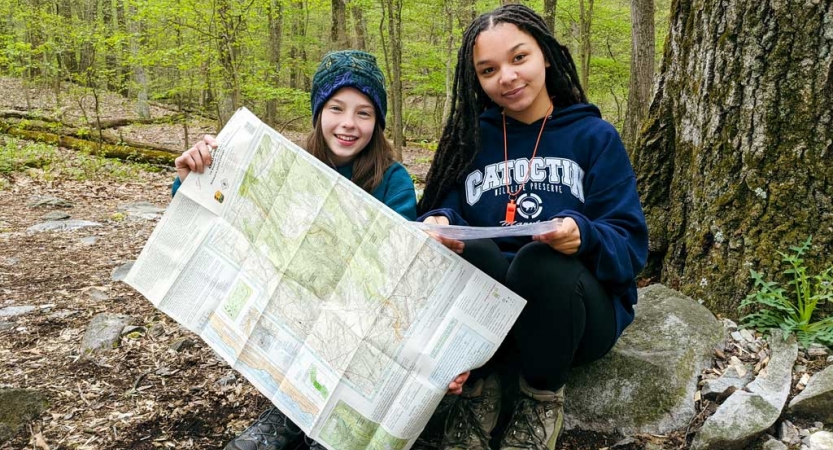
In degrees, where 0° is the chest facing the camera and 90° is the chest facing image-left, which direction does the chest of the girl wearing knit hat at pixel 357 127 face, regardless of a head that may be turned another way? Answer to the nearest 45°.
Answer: approximately 0°

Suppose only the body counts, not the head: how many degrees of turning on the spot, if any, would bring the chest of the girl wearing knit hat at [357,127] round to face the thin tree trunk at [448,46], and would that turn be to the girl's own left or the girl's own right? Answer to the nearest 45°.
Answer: approximately 180°

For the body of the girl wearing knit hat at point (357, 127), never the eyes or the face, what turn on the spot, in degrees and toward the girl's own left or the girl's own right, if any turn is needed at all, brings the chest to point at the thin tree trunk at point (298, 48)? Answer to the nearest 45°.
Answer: approximately 180°

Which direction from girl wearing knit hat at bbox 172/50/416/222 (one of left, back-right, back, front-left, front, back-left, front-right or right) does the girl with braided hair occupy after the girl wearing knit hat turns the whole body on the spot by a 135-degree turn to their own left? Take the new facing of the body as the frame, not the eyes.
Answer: right

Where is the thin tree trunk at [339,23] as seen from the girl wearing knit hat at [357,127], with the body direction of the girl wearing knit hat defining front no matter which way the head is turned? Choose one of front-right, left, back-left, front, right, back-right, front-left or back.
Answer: back

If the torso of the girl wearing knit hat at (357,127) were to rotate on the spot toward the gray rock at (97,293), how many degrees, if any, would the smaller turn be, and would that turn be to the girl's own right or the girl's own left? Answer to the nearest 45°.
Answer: approximately 135° to the girl's own right

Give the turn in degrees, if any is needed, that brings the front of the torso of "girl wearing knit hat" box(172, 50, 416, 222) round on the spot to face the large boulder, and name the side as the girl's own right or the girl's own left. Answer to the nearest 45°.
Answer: approximately 45° to the girl's own left

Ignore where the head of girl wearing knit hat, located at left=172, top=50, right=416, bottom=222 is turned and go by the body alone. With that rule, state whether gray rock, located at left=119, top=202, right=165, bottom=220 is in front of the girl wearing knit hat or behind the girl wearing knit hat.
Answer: behind

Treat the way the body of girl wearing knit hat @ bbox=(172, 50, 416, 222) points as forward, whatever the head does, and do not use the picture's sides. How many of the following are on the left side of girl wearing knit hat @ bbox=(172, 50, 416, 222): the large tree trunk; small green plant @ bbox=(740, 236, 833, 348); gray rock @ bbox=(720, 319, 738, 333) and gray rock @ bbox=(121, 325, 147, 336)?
3

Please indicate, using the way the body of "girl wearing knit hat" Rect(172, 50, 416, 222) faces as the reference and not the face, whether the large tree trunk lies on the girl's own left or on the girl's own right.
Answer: on the girl's own left

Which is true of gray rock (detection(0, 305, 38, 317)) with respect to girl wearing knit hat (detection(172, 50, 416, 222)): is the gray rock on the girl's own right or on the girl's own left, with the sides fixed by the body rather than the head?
on the girl's own right

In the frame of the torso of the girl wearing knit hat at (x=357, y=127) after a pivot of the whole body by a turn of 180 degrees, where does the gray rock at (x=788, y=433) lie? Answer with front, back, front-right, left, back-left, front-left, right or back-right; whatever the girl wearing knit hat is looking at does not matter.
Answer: back-right

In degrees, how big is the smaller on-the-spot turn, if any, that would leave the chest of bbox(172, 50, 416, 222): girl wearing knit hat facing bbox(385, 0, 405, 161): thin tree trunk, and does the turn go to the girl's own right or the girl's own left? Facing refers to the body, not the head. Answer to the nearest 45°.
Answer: approximately 180°

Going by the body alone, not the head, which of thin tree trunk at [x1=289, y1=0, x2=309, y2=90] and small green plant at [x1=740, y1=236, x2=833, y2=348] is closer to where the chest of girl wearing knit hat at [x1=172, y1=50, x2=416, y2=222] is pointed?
the small green plant
